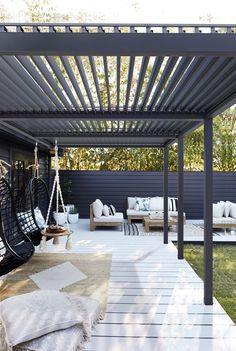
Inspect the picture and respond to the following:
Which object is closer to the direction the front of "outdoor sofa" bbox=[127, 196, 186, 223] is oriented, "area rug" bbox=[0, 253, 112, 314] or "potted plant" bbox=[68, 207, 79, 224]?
the area rug

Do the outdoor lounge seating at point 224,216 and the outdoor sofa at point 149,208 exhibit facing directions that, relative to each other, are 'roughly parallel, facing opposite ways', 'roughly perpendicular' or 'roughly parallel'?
roughly parallel

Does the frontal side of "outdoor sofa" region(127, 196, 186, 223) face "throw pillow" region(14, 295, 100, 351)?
yes

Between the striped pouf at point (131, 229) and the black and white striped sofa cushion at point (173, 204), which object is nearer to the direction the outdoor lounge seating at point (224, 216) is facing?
the striped pouf

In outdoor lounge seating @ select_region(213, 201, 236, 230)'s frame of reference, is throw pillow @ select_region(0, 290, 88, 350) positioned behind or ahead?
ahead

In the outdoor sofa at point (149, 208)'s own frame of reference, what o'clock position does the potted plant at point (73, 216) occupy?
The potted plant is roughly at 3 o'clock from the outdoor sofa.

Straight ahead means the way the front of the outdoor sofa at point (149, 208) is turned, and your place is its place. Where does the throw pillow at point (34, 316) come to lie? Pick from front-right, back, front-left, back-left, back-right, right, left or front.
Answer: front

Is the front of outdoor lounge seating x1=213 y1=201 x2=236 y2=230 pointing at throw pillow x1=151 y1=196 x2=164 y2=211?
no

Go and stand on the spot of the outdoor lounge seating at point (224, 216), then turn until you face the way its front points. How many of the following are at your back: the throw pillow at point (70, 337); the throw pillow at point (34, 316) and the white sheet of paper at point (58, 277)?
0

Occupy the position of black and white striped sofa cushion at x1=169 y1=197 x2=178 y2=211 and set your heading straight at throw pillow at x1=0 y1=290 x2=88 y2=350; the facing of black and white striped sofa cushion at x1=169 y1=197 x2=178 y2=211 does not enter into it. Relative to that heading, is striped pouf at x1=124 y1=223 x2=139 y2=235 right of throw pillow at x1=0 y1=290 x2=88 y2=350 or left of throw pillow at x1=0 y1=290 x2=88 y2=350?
right

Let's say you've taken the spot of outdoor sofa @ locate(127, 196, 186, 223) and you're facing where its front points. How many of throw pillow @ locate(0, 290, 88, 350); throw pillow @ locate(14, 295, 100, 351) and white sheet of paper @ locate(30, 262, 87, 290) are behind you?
0

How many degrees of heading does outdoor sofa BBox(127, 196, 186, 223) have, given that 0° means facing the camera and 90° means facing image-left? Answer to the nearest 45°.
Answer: approximately 0°

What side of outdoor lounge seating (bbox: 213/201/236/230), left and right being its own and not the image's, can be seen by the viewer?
front

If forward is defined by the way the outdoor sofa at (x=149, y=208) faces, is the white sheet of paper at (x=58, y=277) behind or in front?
in front
